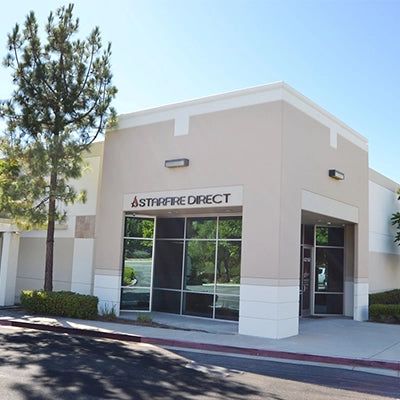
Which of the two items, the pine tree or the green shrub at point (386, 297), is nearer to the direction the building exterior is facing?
the pine tree

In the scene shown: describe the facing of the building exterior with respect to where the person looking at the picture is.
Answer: facing the viewer and to the left of the viewer

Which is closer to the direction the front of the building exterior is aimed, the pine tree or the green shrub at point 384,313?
the pine tree

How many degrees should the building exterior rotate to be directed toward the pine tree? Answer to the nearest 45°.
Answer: approximately 45° to its right

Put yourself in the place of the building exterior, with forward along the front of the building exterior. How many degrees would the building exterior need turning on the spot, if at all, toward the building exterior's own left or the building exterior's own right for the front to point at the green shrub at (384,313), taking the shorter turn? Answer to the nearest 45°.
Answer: approximately 135° to the building exterior's own left

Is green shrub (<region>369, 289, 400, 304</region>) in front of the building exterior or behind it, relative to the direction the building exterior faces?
behind
